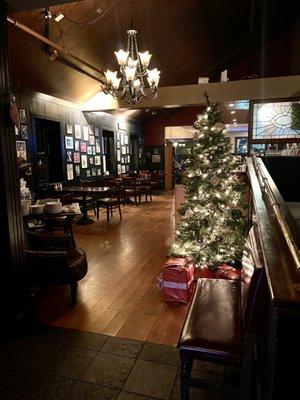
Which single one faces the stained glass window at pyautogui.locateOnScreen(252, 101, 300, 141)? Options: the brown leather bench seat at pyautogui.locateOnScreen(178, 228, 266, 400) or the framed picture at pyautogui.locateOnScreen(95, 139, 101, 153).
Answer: the framed picture

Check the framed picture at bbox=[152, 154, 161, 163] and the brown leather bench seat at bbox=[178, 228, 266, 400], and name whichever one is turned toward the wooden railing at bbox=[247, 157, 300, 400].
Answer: the framed picture

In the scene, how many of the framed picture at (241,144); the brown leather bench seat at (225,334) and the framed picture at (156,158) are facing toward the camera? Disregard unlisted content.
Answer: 2

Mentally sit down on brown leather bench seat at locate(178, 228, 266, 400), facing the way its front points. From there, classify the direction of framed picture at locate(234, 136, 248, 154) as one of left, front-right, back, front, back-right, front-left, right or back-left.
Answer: right

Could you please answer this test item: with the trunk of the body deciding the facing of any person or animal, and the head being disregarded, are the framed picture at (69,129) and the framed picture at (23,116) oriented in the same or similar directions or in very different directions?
same or similar directions

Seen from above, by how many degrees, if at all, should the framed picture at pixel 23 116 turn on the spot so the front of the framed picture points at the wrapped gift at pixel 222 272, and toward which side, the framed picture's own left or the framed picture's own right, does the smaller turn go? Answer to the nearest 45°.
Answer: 0° — it already faces it

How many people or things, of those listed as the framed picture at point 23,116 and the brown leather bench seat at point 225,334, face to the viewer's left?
1

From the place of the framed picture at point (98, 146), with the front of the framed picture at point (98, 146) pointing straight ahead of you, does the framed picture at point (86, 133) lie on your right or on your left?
on your right

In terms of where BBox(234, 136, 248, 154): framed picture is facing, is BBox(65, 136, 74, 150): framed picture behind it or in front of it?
in front

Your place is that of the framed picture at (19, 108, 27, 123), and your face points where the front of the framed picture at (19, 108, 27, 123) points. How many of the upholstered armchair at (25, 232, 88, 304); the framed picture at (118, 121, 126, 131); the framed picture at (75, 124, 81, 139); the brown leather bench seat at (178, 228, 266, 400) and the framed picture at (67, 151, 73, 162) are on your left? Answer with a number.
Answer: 3

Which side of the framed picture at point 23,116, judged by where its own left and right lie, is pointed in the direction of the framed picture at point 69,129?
left

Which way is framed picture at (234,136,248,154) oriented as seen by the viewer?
toward the camera

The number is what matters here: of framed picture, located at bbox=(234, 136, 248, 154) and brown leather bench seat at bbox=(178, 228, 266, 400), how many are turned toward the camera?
1

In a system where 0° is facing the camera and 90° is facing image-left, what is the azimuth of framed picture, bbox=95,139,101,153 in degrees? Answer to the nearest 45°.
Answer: approximately 315°

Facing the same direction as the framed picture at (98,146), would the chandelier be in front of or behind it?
in front

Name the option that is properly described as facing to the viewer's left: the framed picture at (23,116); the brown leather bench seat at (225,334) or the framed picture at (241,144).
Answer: the brown leather bench seat

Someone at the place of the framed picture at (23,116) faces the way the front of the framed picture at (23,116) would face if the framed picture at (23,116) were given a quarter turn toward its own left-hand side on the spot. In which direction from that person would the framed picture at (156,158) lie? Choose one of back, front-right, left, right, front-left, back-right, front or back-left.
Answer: front

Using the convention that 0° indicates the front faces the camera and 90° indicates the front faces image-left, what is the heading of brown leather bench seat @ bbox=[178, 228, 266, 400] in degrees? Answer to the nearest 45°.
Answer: approximately 90°

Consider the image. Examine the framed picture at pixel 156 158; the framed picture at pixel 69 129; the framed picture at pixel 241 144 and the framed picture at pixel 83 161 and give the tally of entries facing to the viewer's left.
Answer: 0

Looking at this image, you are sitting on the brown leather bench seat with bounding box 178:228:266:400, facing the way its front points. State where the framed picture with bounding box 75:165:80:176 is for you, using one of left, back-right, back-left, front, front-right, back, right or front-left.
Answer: front-right

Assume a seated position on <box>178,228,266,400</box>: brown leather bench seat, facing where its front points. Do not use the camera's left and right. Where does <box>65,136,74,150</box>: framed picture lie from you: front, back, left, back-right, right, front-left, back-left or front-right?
front-right

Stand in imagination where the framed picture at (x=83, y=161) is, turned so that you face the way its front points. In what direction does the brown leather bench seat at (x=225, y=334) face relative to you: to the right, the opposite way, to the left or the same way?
the opposite way

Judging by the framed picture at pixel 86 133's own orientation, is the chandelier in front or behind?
in front
